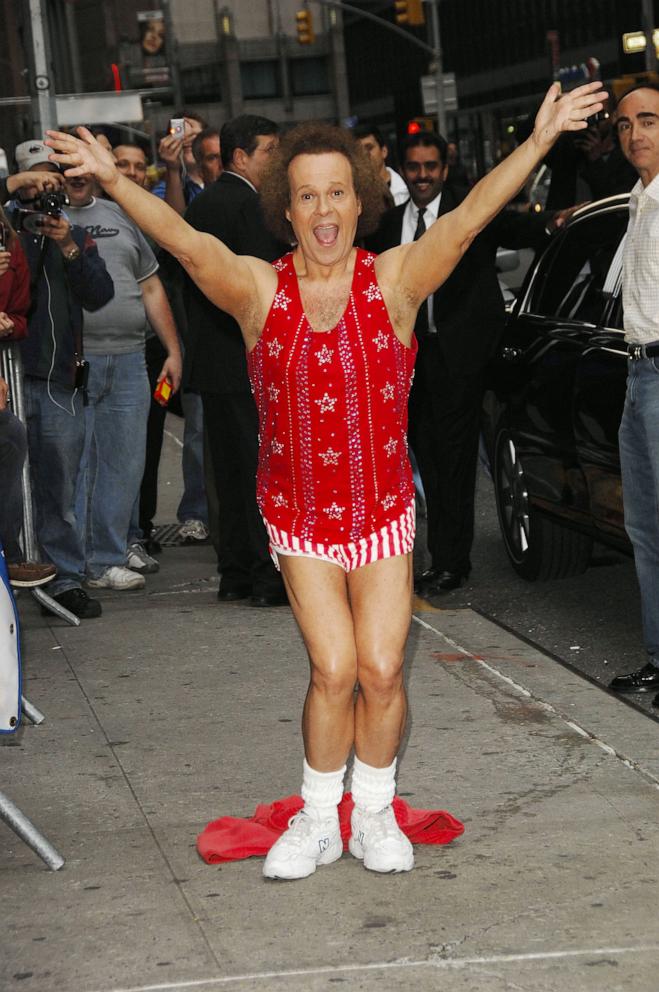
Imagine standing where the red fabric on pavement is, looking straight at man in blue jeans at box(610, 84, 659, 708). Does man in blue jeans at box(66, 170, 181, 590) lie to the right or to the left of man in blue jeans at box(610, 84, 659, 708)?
left

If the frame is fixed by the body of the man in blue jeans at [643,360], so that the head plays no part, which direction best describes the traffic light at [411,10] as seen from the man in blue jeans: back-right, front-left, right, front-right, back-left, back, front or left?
back-right

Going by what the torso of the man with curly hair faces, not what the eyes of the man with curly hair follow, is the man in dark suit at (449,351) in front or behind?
behind

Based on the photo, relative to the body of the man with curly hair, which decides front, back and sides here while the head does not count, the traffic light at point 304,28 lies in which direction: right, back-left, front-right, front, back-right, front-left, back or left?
back
